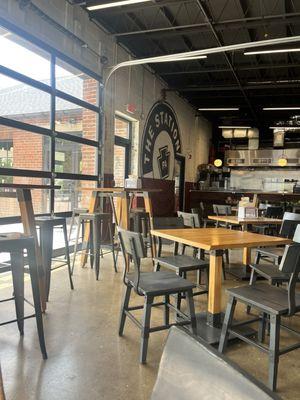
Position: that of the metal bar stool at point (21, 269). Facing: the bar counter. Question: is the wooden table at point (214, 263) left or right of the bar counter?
right

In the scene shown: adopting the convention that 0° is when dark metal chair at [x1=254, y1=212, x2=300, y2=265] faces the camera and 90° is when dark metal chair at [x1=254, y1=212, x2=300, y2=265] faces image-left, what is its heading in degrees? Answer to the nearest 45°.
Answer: approximately 45°

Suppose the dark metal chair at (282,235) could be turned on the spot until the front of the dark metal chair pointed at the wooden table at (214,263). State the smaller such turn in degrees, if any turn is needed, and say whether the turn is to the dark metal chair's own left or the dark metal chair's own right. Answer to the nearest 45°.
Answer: approximately 45° to the dark metal chair's own left

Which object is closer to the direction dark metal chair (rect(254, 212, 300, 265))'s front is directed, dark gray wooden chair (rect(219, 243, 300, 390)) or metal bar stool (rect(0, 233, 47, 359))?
the metal bar stool

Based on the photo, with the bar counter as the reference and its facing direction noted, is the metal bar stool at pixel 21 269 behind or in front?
in front

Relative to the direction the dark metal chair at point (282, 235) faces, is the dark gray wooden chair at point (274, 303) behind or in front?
in front

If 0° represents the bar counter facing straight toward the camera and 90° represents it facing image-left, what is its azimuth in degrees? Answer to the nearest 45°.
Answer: approximately 0°

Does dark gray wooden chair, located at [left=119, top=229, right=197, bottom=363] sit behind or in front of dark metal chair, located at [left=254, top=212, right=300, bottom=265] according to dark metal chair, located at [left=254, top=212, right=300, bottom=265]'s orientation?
in front

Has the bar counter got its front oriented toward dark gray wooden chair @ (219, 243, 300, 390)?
yes
